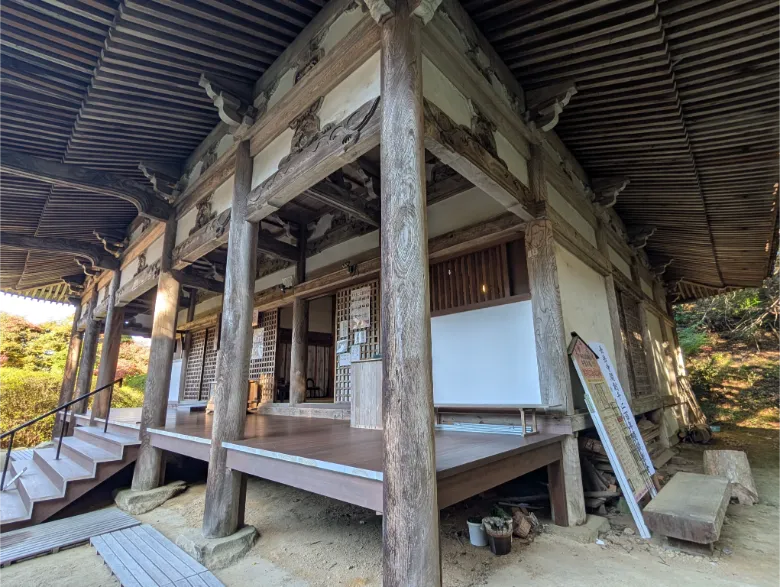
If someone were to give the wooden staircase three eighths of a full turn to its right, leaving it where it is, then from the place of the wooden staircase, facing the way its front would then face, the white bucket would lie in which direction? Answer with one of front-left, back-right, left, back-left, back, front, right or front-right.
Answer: back-right

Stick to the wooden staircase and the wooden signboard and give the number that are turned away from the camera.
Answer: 0

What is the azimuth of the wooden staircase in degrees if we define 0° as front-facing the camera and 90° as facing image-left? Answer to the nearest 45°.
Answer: approximately 45°

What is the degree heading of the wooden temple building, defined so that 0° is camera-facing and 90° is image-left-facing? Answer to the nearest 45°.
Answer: approximately 45°

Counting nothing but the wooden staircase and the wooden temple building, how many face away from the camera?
0
